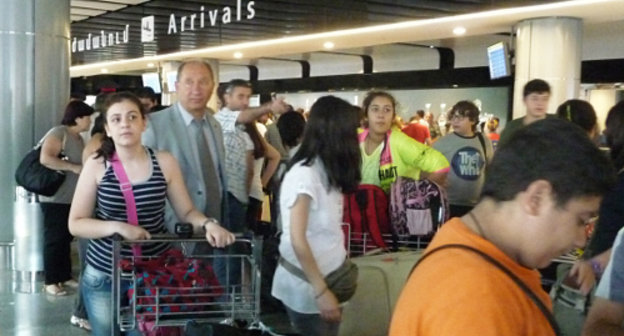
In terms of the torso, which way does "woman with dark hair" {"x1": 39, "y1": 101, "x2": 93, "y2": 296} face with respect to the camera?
to the viewer's right

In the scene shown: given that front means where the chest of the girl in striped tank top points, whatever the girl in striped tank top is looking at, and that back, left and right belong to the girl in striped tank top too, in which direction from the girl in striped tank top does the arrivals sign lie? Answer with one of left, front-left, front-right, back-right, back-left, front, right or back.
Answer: back-left

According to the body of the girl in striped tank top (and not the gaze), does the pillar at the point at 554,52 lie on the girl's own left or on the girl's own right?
on the girl's own left

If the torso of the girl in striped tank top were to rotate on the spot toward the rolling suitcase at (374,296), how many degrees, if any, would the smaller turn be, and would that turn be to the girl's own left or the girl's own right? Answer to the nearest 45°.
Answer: approximately 90° to the girl's own left
